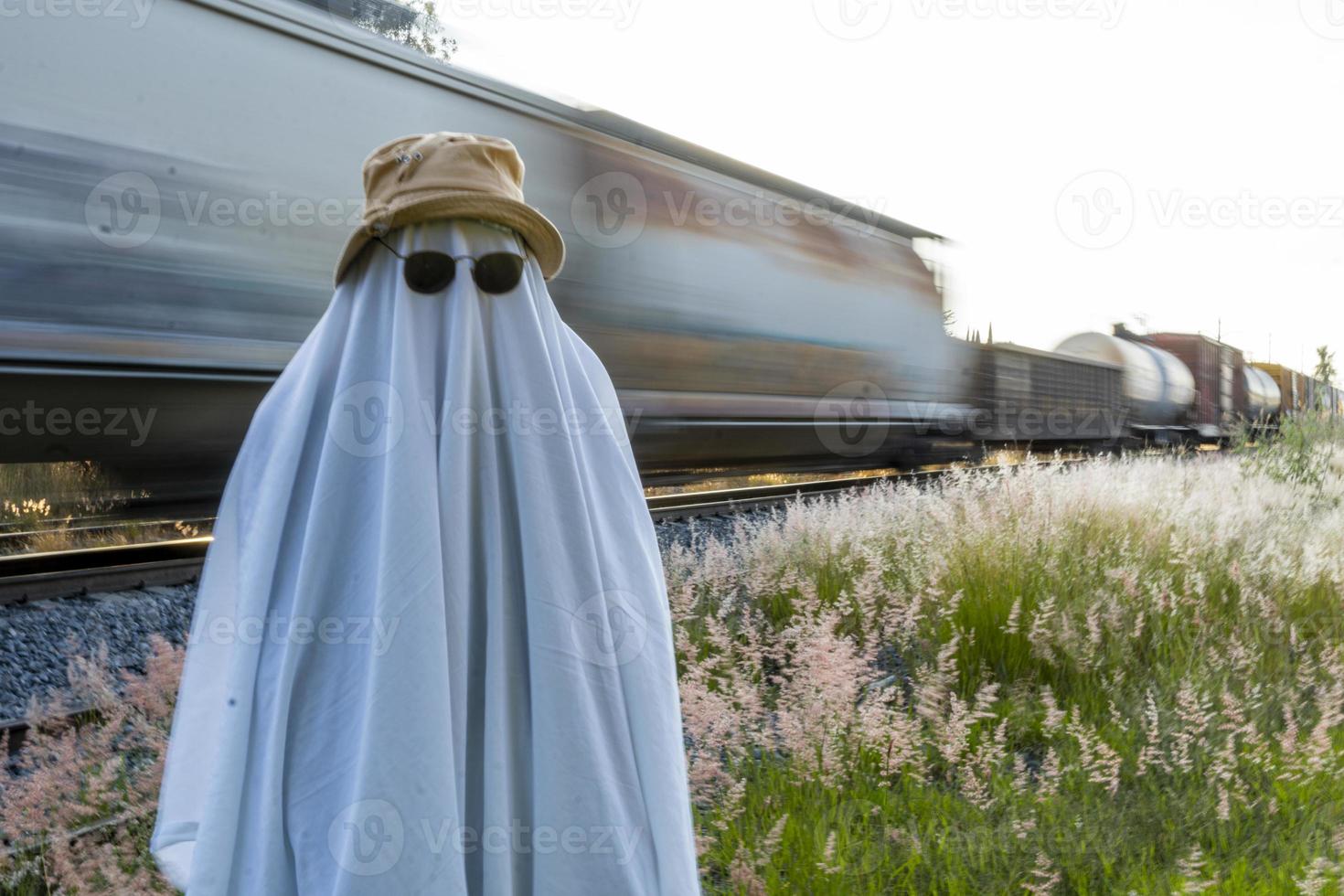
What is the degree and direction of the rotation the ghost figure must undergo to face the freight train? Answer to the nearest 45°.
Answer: approximately 180°

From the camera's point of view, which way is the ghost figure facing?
toward the camera

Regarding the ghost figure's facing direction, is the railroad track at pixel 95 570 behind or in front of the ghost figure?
behind

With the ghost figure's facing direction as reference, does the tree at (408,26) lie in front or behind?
behind
